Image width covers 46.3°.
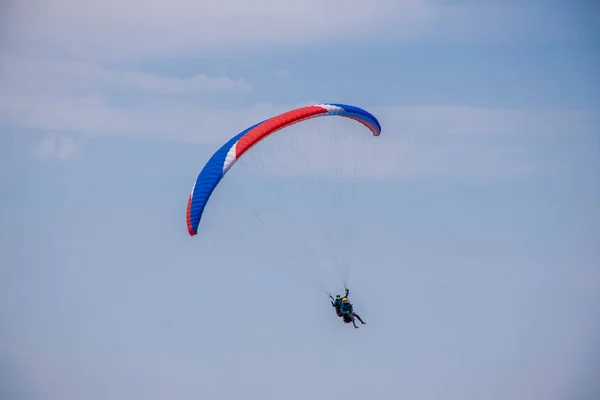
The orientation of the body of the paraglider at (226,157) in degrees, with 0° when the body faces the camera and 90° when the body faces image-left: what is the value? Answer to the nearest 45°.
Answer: approximately 315°
